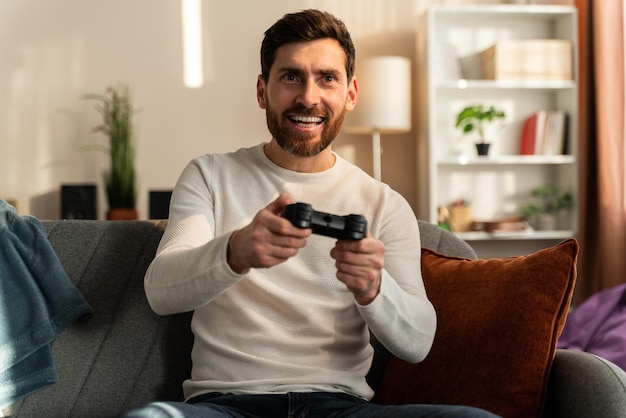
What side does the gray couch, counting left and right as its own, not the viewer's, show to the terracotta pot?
back

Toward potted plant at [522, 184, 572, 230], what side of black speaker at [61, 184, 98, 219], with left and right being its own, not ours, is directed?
left

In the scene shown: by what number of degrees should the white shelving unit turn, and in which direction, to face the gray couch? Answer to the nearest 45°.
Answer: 0° — it already faces it

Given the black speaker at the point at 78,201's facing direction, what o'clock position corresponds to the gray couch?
The gray couch is roughly at 12 o'clock from the black speaker.

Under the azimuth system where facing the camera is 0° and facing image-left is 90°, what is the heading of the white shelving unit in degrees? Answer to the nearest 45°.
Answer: approximately 0°

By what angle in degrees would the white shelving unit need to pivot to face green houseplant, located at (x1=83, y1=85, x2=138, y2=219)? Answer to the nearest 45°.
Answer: approximately 90° to its right

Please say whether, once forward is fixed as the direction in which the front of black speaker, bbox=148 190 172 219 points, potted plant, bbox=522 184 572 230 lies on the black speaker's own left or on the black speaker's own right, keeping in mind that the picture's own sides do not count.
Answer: on the black speaker's own left

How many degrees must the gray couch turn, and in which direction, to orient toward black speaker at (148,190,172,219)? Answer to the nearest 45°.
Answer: approximately 180°

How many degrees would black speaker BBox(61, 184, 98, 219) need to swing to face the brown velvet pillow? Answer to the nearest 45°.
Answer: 0° — it already faces it
